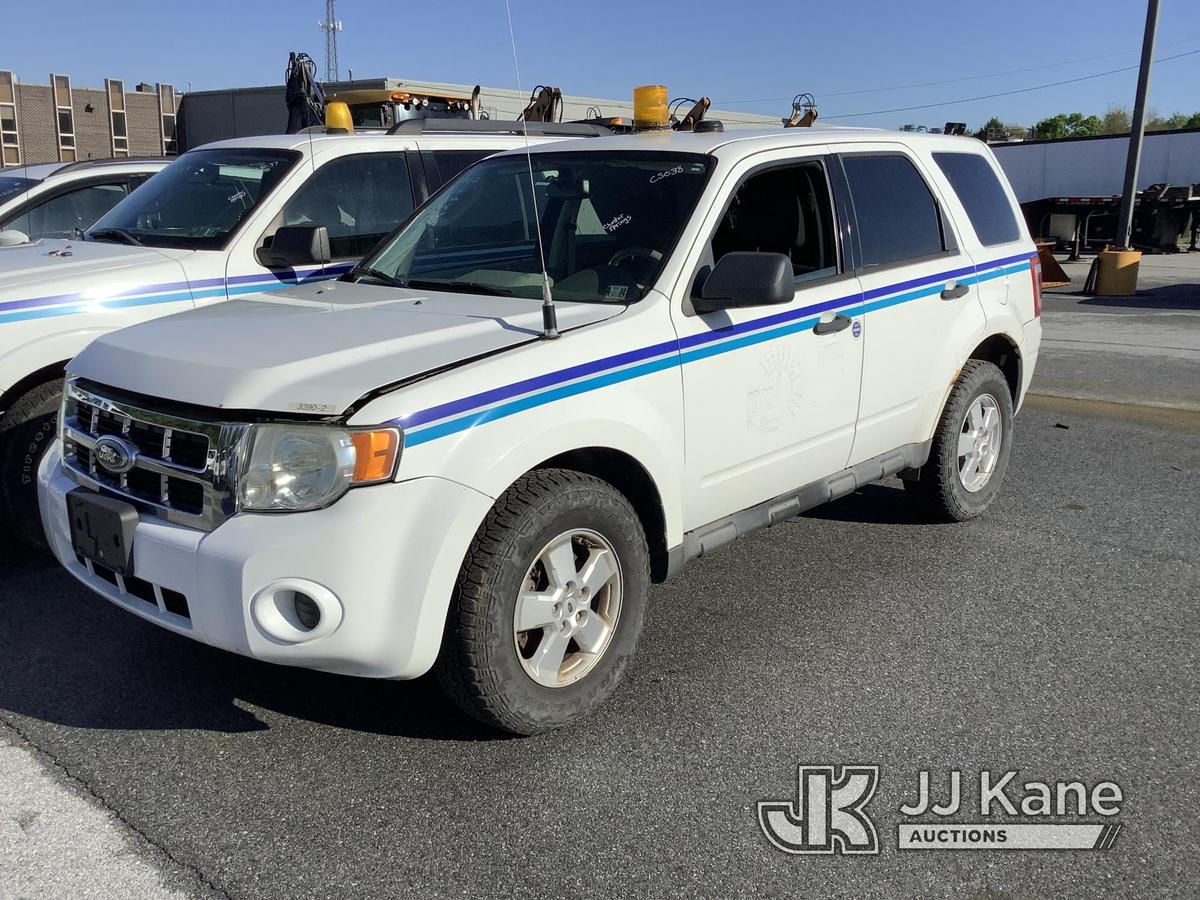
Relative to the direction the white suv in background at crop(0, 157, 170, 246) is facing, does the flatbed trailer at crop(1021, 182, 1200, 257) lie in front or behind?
behind

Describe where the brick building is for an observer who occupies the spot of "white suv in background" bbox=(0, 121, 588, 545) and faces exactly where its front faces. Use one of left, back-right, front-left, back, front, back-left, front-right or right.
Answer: back-right

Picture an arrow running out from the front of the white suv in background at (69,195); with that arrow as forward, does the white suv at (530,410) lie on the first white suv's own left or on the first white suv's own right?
on the first white suv's own left

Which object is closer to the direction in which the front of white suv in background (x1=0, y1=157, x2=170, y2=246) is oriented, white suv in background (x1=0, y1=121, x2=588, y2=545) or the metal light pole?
the white suv in background

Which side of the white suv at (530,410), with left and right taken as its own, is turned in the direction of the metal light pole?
back

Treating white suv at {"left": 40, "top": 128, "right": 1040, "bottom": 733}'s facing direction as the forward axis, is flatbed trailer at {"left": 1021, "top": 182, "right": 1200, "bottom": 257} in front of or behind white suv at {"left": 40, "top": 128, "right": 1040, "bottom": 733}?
behind

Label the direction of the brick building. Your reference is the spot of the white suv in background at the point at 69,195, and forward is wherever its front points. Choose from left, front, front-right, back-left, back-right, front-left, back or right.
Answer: back-right

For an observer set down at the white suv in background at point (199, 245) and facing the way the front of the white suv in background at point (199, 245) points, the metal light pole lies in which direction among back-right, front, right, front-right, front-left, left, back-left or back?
back

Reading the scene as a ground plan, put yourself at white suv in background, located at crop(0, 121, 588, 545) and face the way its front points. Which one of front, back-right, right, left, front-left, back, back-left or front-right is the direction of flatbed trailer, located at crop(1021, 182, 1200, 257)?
back

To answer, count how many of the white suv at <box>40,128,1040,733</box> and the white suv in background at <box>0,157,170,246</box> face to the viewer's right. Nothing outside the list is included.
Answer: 0
